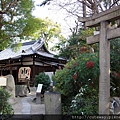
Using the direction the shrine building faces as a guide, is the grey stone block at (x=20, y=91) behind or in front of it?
in front

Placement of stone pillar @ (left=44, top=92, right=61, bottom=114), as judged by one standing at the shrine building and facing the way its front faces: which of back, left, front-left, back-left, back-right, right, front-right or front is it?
front-left

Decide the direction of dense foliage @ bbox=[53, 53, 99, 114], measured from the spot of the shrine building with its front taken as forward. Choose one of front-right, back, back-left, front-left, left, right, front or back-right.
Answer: front-left

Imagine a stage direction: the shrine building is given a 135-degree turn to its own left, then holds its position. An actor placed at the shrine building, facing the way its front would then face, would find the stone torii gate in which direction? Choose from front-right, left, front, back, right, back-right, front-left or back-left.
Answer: right

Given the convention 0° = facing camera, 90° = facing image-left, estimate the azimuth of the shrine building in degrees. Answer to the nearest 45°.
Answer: approximately 45°
